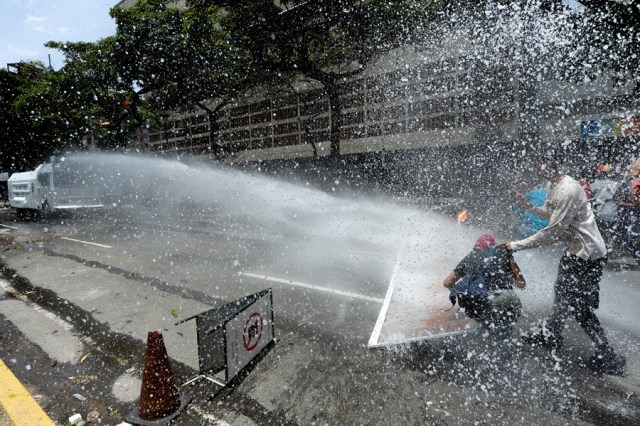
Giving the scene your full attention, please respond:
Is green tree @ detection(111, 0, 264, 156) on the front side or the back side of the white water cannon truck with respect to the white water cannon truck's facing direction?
on the back side

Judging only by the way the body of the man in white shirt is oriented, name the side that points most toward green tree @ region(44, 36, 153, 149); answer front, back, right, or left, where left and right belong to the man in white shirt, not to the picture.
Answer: front

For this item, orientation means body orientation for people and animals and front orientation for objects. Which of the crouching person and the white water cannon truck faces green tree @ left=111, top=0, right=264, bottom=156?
the crouching person

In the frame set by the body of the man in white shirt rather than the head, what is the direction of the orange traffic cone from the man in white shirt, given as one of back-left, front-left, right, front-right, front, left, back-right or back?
front-left

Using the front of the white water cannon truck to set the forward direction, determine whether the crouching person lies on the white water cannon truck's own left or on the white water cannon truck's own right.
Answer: on the white water cannon truck's own left

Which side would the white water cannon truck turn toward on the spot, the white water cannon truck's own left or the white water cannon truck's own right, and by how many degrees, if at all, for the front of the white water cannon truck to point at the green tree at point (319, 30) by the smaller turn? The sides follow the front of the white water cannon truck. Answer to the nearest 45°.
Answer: approximately 90° to the white water cannon truck's own left

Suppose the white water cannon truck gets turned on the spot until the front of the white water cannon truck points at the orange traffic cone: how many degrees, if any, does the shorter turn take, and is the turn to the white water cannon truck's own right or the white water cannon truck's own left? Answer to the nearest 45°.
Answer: approximately 45° to the white water cannon truck's own left

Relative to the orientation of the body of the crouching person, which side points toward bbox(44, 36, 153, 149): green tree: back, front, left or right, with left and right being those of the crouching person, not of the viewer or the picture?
front

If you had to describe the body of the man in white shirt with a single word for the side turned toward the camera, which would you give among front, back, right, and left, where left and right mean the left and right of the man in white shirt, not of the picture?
left
